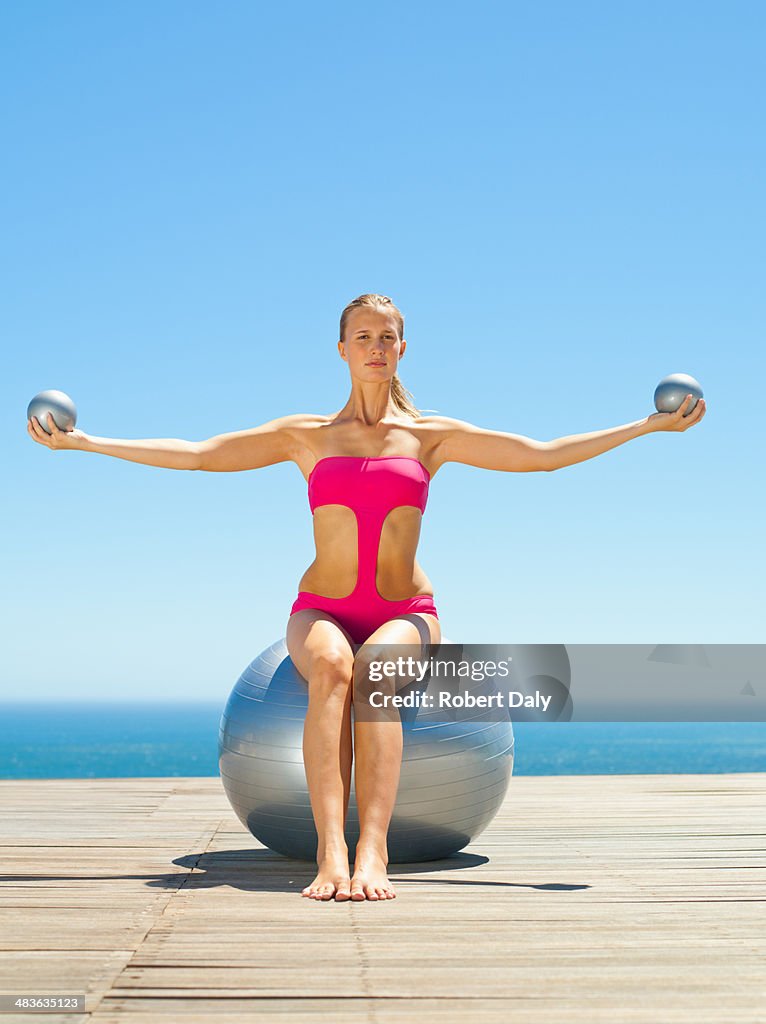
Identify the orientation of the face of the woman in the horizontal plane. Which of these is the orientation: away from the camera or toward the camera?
toward the camera

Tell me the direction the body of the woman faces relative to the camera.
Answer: toward the camera
